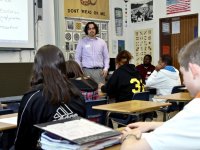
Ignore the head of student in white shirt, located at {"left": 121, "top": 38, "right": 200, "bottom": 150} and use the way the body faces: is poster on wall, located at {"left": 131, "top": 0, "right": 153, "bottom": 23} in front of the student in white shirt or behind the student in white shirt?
in front

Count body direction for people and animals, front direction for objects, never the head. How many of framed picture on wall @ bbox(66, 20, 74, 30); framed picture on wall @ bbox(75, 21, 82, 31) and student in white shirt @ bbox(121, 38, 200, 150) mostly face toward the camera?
2

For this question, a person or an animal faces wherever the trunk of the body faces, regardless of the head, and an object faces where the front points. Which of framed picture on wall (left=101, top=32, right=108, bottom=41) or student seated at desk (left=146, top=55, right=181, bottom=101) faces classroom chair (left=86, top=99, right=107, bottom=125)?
the framed picture on wall

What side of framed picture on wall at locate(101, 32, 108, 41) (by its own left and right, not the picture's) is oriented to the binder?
front

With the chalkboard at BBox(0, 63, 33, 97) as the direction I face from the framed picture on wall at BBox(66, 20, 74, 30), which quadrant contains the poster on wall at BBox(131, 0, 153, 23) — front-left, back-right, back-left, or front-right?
back-left

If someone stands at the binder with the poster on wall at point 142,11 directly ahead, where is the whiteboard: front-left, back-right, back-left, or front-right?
front-left

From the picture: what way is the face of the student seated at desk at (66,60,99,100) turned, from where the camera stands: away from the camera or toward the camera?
away from the camera

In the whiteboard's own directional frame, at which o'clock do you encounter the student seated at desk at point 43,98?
The student seated at desk is roughly at 12 o'clock from the whiteboard.

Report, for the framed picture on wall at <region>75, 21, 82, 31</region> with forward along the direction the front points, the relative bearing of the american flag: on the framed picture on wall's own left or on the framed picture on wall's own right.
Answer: on the framed picture on wall's own left

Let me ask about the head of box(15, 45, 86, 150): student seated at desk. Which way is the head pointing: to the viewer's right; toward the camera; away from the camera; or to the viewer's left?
away from the camera

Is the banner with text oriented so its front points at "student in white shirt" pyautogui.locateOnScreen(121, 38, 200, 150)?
yes

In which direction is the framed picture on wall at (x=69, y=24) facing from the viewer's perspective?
toward the camera

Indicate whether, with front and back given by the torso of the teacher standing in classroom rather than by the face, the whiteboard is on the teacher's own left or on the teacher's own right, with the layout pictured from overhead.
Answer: on the teacher's own right

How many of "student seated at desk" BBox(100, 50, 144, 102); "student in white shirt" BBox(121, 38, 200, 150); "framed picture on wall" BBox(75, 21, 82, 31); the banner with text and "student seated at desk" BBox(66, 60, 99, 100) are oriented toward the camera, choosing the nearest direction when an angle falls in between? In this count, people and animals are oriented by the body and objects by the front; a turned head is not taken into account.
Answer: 2

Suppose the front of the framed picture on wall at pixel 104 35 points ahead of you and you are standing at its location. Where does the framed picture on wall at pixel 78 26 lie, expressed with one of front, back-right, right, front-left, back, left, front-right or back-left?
front-right

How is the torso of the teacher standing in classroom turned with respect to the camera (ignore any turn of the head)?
toward the camera

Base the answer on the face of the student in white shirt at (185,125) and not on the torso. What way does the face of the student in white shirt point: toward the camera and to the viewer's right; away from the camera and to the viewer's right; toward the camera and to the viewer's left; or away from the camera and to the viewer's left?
away from the camera and to the viewer's left

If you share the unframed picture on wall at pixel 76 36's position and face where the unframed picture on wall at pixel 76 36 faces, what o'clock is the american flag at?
The american flag is roughly at 9 o'clock from the unframed picture on wall.

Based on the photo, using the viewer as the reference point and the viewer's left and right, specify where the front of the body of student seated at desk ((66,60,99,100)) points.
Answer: facing away from the viewer and to the left of the viewer

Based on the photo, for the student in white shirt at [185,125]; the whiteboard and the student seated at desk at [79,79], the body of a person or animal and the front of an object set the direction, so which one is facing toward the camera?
the whiteboard
